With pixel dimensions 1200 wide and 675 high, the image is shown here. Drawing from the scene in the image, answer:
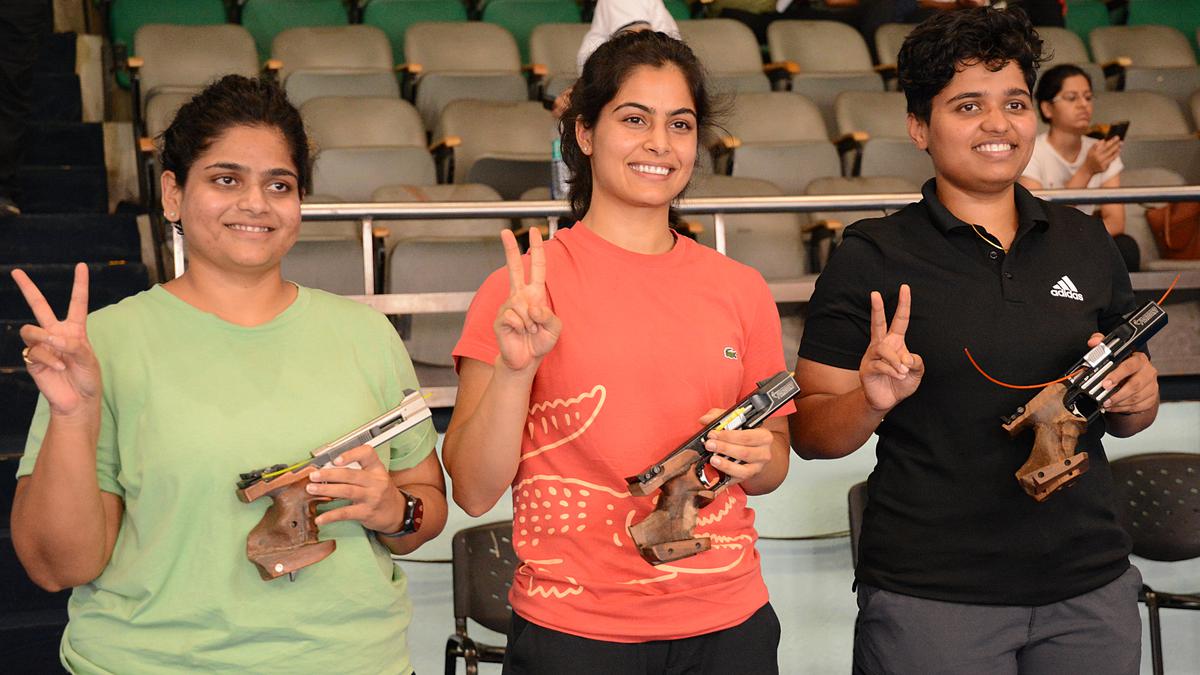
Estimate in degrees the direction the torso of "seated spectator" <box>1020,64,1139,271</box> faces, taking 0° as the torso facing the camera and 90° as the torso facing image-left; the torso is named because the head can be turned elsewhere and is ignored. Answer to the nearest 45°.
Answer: approximately 315°

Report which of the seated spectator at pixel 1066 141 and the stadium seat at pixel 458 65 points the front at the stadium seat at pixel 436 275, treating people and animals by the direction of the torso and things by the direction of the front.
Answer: the stadium seat at pixel 458 65

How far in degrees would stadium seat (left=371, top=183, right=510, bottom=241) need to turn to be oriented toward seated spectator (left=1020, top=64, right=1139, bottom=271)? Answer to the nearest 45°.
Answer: approximately 90° to its left

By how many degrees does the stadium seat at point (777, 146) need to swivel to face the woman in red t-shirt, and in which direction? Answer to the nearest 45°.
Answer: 0° — it already faces them

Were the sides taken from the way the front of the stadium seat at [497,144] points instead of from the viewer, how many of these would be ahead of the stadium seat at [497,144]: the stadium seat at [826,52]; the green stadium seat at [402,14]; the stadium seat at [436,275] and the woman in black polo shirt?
2

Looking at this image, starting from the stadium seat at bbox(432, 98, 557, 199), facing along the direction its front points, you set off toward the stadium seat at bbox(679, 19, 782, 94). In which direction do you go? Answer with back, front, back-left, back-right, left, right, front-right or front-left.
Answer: back-left

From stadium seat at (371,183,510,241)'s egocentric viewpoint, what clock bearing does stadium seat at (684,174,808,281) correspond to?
stadium seat at (684,174,808,281) is roughly at 9 o'clock from stadium seat at (371,183,510,241).

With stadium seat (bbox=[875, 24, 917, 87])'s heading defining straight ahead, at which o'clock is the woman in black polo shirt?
The woman in black polo shirt is roughly at 12 o'clock from the stadium seat.

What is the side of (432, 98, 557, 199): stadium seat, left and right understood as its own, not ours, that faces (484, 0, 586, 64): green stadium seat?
back

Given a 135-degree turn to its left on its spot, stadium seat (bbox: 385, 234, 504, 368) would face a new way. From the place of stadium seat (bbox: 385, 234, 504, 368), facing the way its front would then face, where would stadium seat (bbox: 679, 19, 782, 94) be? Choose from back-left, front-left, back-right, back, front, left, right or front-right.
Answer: front

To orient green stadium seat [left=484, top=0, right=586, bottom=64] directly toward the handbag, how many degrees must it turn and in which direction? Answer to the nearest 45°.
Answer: approximately 45° to its left
